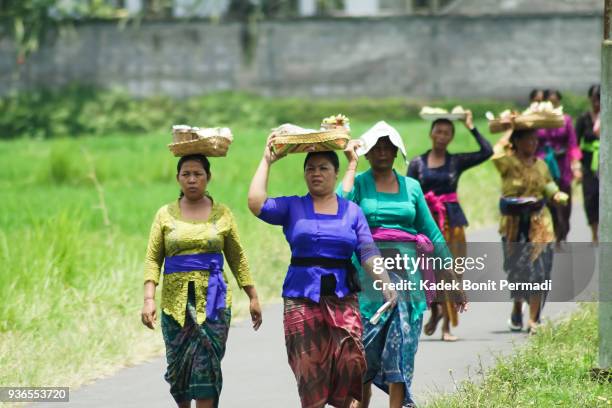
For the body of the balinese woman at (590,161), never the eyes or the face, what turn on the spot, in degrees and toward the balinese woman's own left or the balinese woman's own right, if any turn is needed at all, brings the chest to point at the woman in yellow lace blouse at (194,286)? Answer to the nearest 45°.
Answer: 0° — they already face them

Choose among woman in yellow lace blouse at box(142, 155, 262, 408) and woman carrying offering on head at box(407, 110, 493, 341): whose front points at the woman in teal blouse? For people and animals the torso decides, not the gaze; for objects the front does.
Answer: the woman carrying offering on head

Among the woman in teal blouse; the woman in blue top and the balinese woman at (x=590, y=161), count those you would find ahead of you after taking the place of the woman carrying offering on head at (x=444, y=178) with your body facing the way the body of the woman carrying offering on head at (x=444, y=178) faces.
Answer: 2

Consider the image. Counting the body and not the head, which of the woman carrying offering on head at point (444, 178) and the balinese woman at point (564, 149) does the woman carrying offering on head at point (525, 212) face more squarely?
the woman carrying offering on head

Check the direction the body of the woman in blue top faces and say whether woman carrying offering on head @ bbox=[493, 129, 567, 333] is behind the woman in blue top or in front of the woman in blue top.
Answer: behind

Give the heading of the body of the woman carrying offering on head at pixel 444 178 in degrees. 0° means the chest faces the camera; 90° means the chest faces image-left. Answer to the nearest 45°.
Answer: approximately 0°

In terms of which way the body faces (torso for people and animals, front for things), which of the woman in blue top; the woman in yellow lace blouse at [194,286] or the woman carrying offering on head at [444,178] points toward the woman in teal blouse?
the woman carrying offering on head
